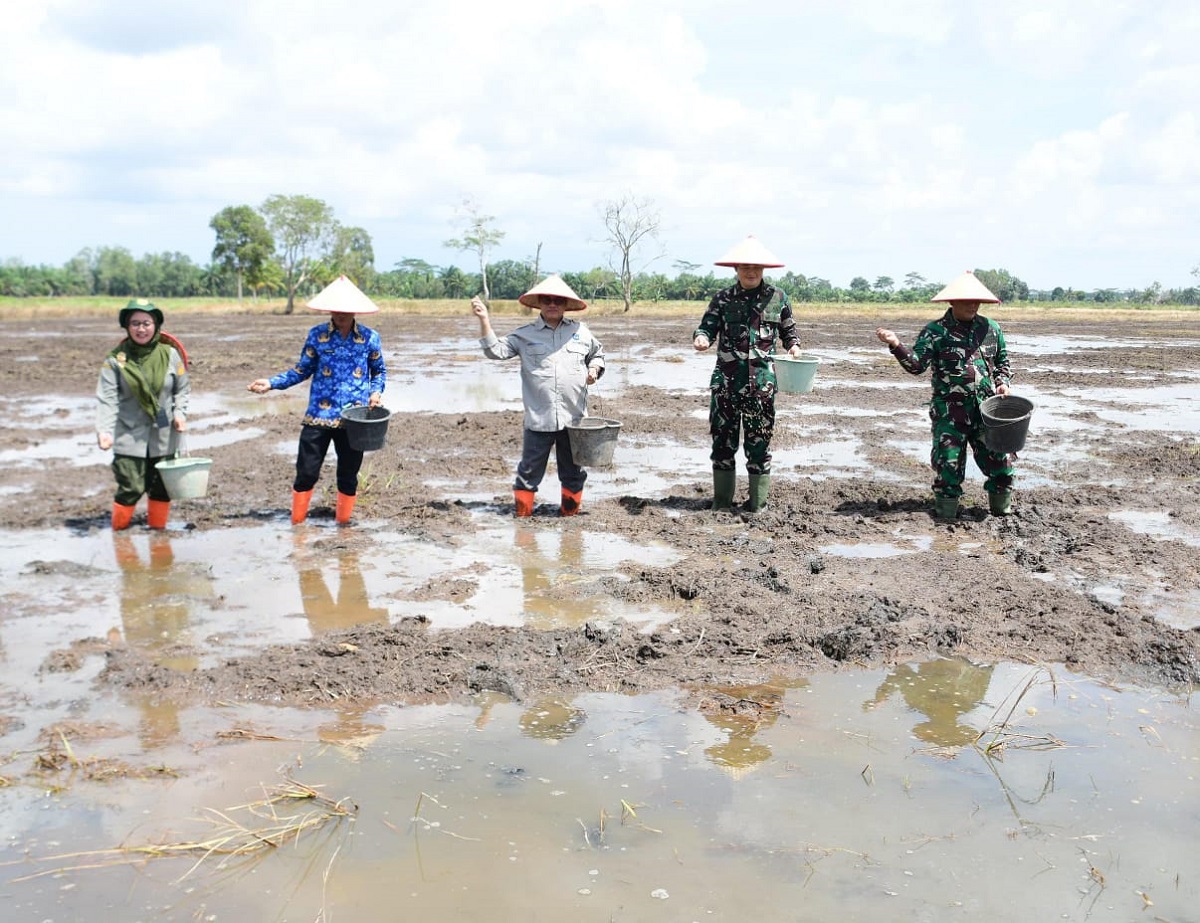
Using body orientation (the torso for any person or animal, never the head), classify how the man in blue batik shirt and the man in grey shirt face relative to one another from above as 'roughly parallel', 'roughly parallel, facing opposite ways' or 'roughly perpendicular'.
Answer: roughly parallel

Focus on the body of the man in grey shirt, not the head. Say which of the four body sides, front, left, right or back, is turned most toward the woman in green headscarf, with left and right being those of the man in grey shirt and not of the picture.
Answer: right

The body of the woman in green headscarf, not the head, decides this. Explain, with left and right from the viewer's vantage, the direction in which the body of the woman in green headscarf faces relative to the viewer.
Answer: facing the viewer

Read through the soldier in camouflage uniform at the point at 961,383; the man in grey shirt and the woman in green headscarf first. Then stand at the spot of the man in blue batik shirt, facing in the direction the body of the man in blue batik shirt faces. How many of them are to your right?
1

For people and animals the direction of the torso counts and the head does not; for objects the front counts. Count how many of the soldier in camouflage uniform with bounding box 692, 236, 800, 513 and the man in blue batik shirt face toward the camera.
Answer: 2

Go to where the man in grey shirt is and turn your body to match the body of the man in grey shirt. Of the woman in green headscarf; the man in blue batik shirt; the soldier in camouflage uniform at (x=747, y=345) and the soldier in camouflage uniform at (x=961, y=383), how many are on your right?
2

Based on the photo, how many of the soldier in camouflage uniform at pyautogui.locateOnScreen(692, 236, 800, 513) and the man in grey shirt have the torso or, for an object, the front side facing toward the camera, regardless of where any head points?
2

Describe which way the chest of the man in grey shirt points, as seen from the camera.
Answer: toward the camera

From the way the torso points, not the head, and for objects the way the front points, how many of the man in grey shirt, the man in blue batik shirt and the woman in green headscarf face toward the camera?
3

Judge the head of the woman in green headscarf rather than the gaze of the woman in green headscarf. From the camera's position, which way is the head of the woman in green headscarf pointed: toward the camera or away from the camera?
toward the camera

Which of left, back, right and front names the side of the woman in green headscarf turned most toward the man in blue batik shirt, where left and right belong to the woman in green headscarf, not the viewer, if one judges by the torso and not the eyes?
left

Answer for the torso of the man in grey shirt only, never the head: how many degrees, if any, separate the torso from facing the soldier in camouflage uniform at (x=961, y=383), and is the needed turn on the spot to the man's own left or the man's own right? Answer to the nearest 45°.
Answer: approximately 90° to the man's own left

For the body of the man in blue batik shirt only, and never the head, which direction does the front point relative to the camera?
toward the camera

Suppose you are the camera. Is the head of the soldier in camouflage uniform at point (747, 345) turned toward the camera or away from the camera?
toward the camera

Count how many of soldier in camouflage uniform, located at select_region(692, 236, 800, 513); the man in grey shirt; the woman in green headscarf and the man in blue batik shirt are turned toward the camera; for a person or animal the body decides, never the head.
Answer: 4

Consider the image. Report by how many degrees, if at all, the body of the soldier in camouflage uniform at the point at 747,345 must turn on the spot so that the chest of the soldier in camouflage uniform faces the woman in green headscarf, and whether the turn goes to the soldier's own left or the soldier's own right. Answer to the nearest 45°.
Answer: approximately 90° to the soldier's own right

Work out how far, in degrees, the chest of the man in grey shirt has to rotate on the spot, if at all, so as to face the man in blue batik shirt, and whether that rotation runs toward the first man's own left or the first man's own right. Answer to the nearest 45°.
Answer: approximately 90° to the first man's own right
